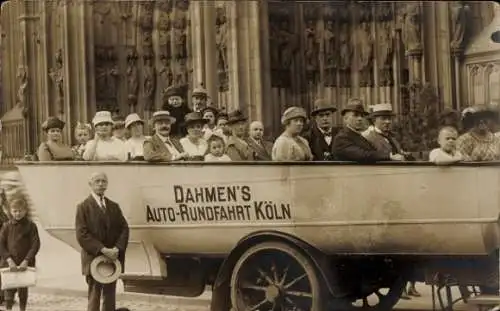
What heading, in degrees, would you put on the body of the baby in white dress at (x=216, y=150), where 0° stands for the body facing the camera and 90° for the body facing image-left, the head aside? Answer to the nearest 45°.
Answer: approximately 0°

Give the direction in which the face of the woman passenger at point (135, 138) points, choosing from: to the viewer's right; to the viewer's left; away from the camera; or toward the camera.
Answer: toward the camera

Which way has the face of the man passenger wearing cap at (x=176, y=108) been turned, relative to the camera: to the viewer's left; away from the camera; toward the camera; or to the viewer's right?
toward the camera

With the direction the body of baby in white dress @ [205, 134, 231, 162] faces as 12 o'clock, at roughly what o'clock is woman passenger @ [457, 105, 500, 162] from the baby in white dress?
The woman passenger is roughly at 9 o'clock from the baby in white dress.

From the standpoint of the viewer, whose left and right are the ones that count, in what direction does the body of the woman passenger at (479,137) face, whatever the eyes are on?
facing the viewer

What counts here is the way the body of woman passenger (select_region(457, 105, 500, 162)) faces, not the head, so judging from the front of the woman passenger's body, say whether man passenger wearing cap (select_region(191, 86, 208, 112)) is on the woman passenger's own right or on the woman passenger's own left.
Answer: on the woman passenger's own right

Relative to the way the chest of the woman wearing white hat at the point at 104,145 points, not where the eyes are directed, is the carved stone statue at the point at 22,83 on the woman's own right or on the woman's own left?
on the woman's own right

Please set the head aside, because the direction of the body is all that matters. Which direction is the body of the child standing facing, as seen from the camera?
toward the camera

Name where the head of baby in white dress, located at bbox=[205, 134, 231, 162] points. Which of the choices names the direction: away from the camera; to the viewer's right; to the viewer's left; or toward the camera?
toward the camera

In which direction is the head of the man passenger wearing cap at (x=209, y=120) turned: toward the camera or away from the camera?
toward the camera

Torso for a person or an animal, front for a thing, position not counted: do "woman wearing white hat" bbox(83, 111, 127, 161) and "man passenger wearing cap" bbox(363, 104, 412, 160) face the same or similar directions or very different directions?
same or similar directions

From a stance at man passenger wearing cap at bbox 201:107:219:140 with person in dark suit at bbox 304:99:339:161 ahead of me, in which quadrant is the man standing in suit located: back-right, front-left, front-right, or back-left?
back-right

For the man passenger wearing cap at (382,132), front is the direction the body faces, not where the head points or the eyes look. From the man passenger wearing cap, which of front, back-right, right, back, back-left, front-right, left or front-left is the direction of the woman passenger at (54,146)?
back-right
